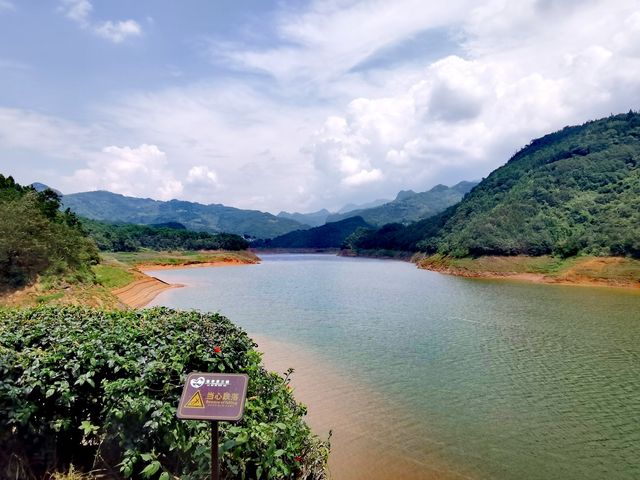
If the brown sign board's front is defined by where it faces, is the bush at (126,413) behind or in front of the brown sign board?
behind

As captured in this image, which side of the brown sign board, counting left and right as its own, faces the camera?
front
